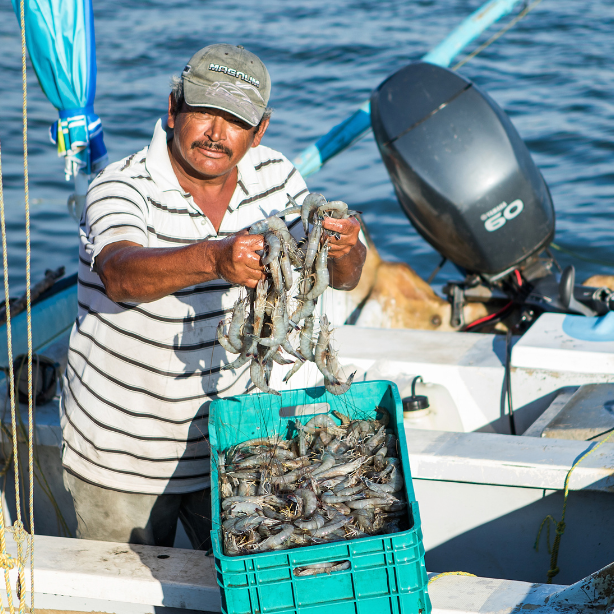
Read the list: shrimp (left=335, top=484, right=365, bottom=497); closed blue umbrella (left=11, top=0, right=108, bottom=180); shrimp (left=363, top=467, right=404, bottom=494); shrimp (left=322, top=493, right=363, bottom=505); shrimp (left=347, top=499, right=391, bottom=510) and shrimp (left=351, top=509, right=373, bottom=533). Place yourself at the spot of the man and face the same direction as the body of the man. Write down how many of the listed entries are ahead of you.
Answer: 5

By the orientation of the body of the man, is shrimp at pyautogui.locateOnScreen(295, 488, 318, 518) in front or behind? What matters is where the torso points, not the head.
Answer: in front

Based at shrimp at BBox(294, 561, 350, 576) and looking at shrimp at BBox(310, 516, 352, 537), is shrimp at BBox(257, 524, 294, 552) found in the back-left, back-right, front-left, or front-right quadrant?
front-left

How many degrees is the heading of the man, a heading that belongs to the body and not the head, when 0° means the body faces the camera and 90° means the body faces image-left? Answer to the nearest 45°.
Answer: approximately 315°

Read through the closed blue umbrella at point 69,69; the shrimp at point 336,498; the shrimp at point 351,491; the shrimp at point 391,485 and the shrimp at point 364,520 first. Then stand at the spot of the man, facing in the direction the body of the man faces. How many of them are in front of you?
4

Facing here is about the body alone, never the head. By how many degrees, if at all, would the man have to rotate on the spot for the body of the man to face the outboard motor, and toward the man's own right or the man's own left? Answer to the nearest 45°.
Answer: approximately 90° to the man's own left

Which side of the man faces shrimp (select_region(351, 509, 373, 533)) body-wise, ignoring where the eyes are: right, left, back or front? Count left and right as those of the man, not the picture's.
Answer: front

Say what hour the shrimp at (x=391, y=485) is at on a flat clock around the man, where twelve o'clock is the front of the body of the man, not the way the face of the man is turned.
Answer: The shrimp is roughly at 12 o'clock from the man.

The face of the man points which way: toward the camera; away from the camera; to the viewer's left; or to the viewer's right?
toward the camera

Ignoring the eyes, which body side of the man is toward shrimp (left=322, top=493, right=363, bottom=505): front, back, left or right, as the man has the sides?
front

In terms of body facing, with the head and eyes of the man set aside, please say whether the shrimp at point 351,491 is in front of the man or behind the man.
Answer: in front
